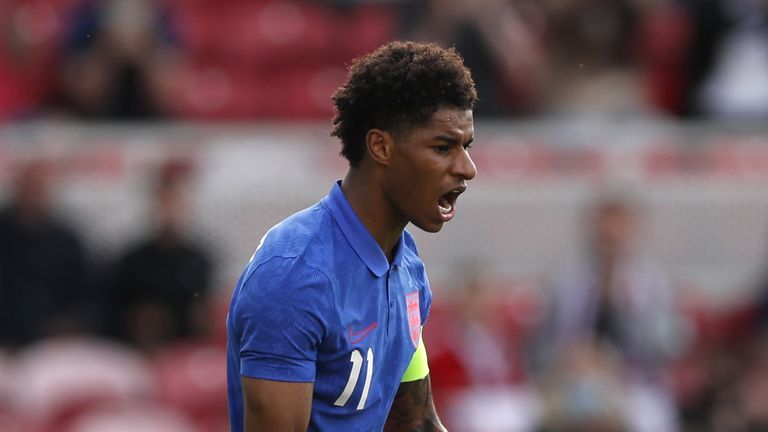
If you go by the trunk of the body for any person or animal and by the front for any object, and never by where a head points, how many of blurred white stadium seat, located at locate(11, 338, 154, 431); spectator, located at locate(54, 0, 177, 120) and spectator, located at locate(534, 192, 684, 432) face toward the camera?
3

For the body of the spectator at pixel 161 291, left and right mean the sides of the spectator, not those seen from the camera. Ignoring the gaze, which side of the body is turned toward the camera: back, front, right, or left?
front

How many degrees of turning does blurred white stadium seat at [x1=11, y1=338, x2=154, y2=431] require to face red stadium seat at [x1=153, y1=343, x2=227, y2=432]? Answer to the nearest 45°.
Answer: approximately 90° to its left

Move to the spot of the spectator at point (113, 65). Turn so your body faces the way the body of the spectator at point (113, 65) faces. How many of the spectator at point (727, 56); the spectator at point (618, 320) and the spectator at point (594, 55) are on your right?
0

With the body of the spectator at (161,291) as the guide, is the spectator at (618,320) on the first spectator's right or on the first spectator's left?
on the first spectator's left

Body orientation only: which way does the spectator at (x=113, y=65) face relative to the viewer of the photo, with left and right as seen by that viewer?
facing the viewer

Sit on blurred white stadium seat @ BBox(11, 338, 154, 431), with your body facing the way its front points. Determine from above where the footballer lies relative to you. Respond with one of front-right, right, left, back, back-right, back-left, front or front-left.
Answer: front

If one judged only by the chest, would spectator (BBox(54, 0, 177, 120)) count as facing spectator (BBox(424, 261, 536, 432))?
no

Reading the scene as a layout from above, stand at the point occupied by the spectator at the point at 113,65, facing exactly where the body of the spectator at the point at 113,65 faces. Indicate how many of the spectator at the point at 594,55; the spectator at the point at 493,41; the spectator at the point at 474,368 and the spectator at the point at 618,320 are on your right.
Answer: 0

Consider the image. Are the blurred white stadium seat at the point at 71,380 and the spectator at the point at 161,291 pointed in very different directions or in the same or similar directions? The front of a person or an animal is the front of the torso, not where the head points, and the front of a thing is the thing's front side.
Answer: same or similar directions
